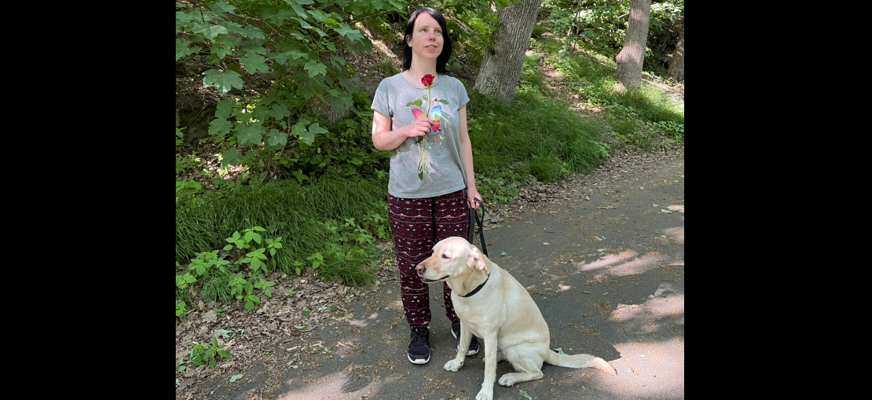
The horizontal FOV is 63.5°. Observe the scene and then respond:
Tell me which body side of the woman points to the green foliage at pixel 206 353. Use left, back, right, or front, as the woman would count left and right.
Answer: right

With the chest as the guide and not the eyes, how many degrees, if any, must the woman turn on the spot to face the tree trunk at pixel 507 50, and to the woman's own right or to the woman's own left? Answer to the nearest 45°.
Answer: approximately 180°

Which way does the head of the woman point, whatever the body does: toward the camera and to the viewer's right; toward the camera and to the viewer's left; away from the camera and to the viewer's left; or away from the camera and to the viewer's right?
toward the camera and to the viewer's right

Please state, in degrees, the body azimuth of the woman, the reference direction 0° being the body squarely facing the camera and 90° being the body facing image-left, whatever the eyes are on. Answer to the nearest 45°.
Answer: approximately 0°

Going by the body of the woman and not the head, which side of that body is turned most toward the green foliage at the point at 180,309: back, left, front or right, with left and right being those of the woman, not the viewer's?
right

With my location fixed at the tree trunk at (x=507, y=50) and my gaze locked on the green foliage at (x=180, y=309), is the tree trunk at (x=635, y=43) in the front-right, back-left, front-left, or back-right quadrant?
back-left
